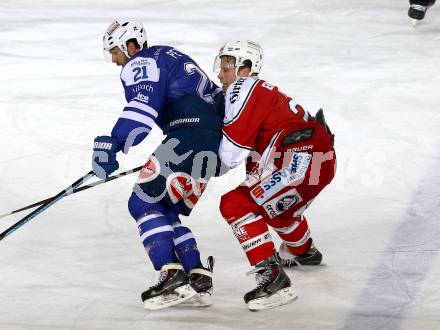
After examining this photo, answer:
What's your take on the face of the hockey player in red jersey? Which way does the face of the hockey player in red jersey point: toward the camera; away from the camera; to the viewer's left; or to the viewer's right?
to the viewer's left

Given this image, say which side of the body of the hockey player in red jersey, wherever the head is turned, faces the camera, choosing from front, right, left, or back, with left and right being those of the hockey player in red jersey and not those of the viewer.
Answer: left
